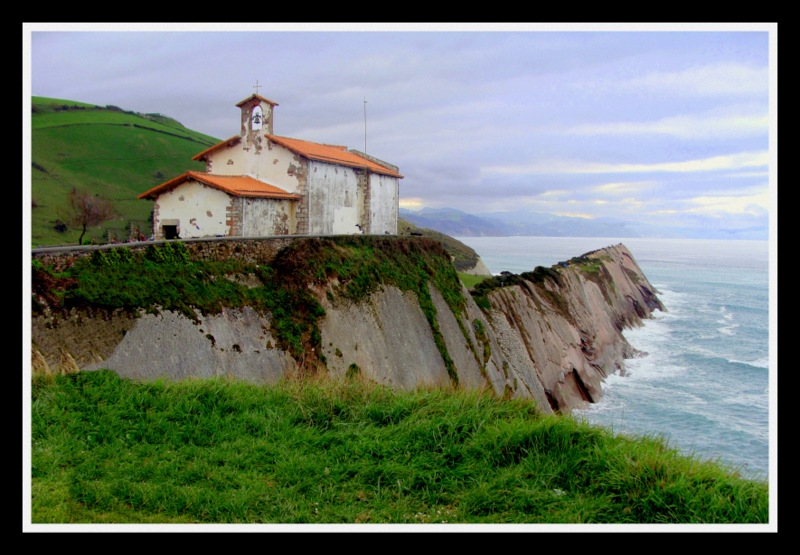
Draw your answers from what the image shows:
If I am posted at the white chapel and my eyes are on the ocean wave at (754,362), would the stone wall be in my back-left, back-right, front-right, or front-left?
back-right

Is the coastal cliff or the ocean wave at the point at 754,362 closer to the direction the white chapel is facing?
the coastal cliff

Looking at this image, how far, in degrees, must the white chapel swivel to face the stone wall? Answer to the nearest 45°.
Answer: approximately 45° to its left

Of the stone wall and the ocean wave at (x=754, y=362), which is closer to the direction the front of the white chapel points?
the stone wall

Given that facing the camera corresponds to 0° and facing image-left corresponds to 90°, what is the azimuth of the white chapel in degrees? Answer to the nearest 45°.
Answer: approximately 45°

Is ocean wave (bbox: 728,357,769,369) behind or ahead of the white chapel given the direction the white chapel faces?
behind
